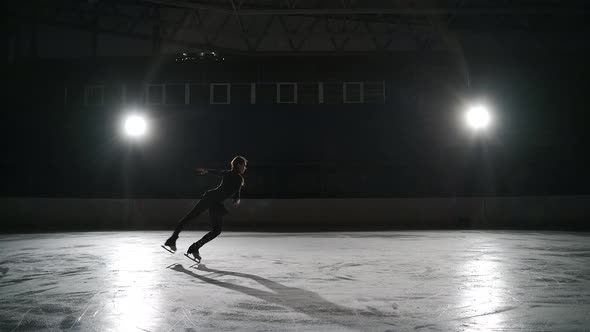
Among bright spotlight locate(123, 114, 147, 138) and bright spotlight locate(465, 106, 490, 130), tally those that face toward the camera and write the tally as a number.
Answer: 2

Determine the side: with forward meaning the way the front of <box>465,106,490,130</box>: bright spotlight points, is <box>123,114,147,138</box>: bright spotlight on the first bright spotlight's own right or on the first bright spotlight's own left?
on the first bright spotlight's own right

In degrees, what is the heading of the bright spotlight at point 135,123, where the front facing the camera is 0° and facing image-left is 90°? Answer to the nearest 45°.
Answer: approximately 0°

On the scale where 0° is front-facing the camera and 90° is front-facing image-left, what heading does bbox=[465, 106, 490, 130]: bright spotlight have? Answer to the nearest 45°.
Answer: approximately 0°

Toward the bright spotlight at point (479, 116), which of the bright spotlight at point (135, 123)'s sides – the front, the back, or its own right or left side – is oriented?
left
